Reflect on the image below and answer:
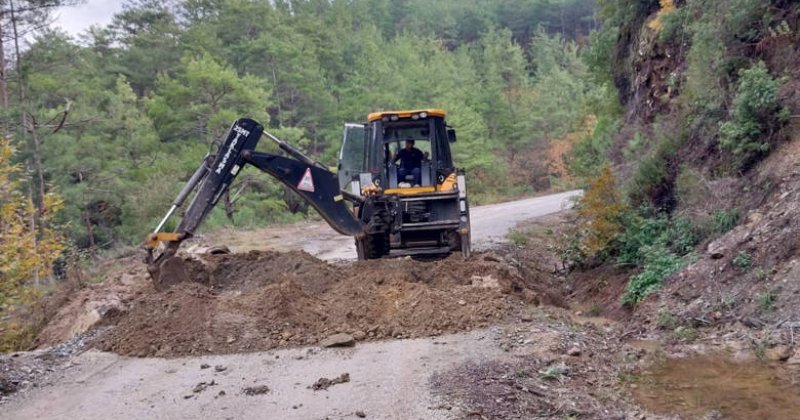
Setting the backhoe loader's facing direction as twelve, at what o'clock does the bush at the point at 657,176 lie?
The bush is roughly at 3 o'clock from the backhoe loader.

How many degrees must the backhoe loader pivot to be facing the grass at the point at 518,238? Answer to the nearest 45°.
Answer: approximately 45° to its right

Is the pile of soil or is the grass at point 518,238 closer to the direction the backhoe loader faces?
the grass

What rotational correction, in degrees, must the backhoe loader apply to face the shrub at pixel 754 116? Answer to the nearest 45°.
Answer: approximately 135° to its right

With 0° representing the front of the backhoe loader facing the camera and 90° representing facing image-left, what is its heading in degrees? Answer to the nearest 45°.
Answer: approximately 180°

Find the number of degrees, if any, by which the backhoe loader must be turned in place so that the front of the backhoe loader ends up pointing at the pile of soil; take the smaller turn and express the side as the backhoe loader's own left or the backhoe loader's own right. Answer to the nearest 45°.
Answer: approximately 180°

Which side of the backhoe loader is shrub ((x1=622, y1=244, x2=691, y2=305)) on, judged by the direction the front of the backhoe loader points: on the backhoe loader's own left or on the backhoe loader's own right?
on the backhoe loader's own right

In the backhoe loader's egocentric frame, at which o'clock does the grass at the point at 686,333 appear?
The grass is roughly at 5 o'clock from the backhoe loader.

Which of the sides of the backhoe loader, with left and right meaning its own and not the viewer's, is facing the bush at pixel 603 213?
right

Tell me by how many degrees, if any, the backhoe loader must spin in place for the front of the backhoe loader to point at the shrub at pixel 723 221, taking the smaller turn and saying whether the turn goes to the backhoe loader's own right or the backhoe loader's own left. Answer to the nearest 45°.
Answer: approximately 135° to the backhoe loader's own right
